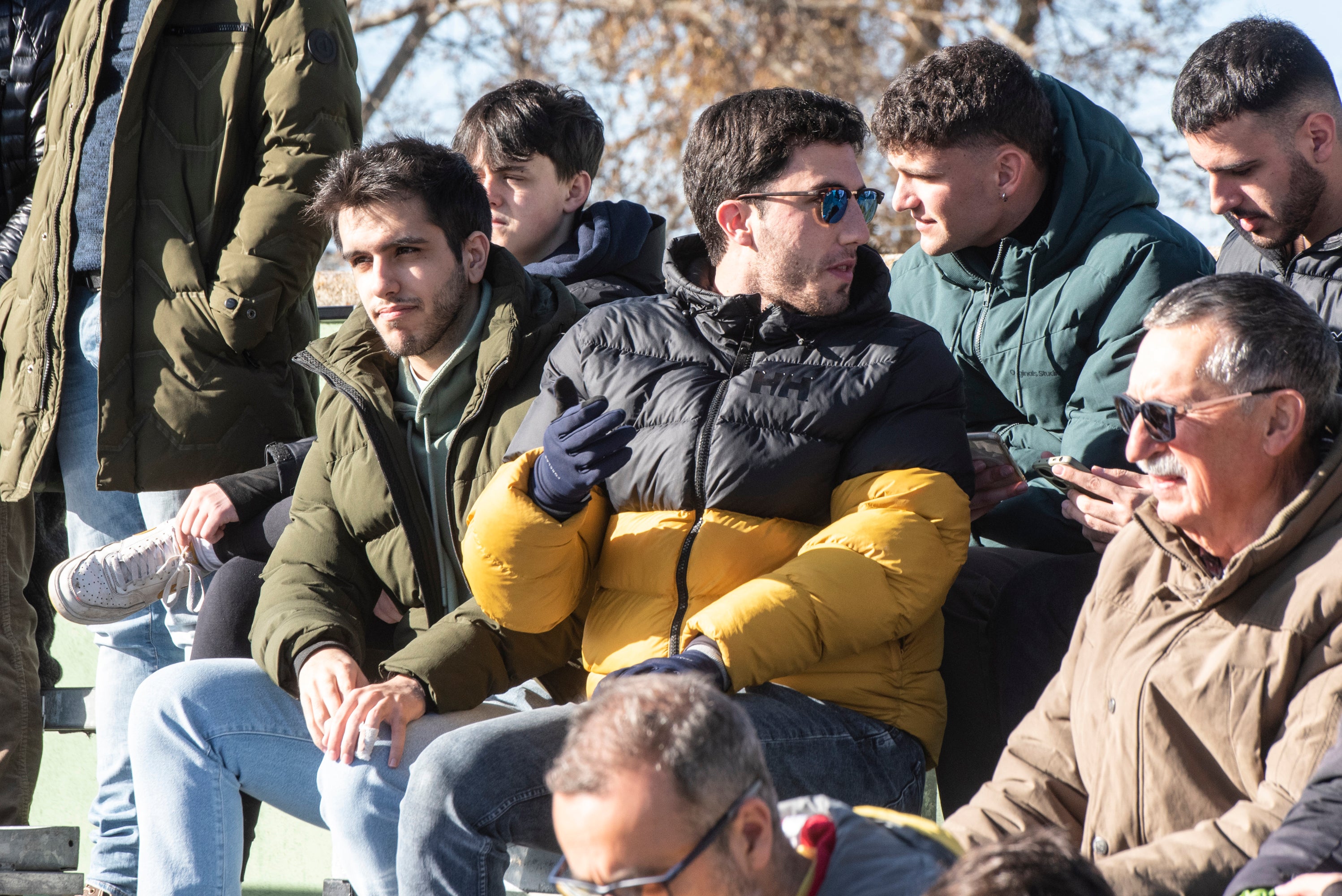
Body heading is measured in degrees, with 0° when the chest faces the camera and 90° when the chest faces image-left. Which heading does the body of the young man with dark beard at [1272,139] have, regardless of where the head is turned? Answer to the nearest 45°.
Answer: approximately 45°

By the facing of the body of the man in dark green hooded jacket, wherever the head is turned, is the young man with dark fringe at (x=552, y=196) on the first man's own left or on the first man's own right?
on the first man's own right

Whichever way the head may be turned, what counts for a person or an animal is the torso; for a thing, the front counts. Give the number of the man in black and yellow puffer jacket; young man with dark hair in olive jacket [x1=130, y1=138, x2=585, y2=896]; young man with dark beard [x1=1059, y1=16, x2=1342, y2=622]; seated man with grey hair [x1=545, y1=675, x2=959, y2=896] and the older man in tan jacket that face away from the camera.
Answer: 0

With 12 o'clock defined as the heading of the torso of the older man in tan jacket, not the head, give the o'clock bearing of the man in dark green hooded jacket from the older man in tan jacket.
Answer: The man in dark green hooded jacket is roughly at 4 o'clock from the older man in tan jacket.

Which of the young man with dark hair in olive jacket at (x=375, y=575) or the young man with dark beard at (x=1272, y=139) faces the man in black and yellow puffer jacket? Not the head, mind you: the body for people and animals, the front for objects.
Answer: the young man with dark beard at (x=1272, y=139)

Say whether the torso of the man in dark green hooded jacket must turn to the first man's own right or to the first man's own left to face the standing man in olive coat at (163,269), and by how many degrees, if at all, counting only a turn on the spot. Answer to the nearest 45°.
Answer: approximately 45° to the first man's own right

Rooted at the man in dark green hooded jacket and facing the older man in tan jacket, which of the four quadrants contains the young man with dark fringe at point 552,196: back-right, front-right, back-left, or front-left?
back-right

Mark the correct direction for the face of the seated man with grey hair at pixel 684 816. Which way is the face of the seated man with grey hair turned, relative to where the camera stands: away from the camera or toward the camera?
toward the camera

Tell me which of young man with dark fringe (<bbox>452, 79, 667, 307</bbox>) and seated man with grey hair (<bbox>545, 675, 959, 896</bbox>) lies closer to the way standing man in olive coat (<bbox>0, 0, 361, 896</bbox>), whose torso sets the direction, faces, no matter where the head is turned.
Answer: the seated man with grey hair

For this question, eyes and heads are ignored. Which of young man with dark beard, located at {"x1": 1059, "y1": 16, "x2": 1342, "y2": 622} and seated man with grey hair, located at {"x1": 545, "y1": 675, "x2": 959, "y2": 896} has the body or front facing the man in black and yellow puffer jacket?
the young man with dark beard

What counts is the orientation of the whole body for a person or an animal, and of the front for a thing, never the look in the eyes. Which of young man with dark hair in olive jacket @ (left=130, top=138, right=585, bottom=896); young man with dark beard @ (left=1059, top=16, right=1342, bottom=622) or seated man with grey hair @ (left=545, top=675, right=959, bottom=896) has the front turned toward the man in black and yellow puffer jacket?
young man with dark beard @ (left=1059, top=16, right=1342, bottom=622)

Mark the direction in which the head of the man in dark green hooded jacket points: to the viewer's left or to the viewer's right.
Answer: to the viewer's left

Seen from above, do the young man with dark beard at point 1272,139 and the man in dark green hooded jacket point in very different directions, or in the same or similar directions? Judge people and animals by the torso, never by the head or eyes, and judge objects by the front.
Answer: same or similar directions

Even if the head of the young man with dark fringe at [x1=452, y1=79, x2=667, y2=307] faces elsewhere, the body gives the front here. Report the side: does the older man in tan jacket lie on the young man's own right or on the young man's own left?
on the young man's own left

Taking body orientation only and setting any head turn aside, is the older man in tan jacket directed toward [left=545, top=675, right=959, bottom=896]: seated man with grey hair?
yes

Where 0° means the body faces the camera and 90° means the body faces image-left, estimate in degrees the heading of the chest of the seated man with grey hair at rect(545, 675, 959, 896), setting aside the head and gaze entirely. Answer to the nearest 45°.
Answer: approximately 45°
